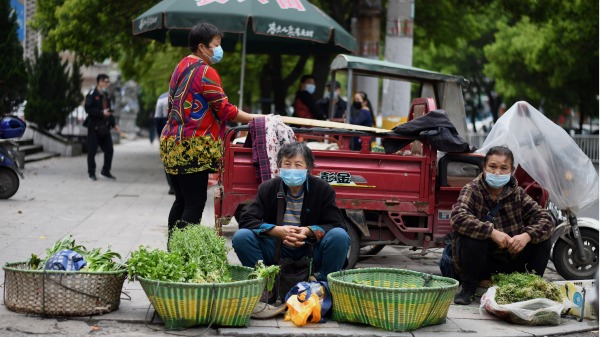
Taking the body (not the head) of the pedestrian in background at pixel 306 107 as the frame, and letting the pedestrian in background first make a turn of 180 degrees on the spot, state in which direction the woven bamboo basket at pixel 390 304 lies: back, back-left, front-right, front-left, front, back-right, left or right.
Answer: back-left

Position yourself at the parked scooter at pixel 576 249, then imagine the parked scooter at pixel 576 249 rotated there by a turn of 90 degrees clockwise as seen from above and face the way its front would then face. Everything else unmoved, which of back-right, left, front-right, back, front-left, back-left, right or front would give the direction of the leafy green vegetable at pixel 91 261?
front-right

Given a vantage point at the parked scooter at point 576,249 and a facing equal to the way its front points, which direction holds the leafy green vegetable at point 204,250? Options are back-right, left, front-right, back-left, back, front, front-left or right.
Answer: back-right

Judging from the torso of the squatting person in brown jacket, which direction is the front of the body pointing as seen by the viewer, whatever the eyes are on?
toward the camera

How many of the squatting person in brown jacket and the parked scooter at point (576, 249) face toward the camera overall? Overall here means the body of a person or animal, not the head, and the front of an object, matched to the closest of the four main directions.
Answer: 1

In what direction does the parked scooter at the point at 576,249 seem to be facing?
to the viewer's right

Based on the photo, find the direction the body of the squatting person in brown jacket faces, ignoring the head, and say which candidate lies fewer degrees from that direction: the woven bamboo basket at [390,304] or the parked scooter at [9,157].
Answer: the woven bamboo basket

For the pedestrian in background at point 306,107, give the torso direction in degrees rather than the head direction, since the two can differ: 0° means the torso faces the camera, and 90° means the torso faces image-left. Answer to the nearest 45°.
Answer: approximately 315°

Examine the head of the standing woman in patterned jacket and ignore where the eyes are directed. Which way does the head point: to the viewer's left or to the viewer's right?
to the viewer's right

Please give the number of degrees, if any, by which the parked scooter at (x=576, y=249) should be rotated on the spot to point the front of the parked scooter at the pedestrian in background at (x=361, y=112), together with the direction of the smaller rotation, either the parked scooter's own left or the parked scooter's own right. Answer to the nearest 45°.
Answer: approximately 135° to the parked scooter's own left

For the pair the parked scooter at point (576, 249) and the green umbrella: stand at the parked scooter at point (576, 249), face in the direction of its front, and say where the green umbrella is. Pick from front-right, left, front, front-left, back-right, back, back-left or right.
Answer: back-left

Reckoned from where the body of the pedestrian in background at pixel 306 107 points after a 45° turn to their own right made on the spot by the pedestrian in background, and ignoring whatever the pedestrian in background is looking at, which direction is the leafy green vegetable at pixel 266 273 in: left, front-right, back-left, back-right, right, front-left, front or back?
front

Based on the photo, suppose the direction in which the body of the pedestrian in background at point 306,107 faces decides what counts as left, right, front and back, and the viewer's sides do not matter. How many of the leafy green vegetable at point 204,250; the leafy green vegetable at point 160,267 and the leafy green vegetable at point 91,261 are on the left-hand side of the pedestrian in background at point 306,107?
0

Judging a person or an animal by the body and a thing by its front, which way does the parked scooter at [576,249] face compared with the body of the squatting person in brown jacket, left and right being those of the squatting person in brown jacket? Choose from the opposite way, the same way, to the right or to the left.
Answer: to the left

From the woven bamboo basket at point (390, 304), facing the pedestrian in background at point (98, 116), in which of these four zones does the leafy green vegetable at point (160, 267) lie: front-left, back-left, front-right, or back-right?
front-left

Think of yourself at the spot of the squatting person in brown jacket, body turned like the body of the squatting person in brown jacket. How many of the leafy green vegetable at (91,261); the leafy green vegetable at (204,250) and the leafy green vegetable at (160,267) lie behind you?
0
